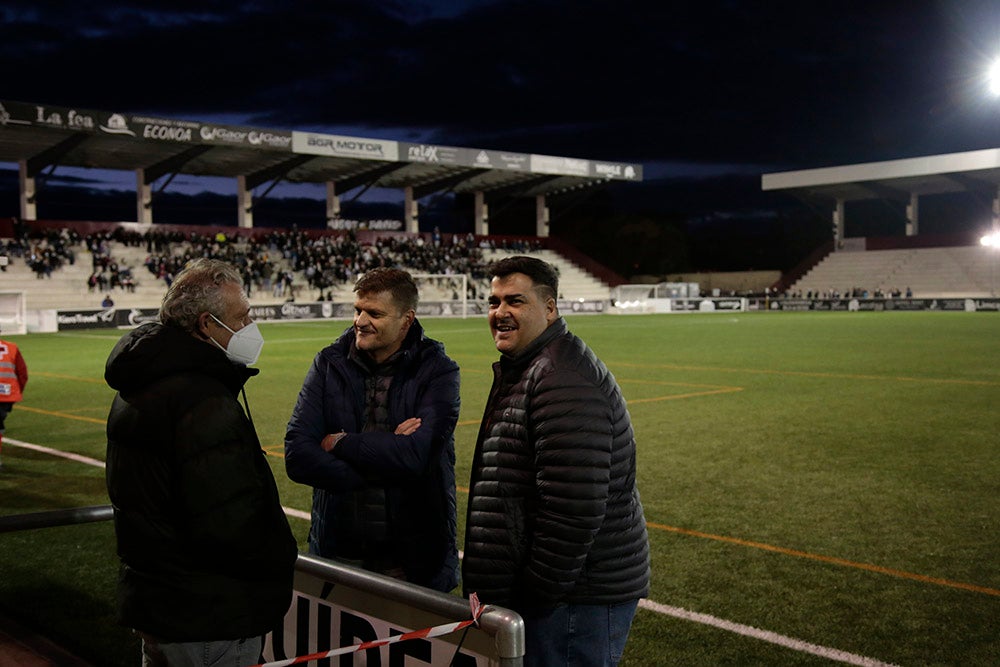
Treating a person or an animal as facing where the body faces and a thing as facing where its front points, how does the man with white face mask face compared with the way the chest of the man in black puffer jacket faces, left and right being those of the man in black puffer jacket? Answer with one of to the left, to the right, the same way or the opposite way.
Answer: the opposite way

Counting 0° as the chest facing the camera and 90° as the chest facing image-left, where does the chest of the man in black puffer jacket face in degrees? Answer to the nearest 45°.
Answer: approximately 90°

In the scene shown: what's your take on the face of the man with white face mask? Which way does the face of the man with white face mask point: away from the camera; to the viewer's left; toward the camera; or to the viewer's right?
to the viewer's right

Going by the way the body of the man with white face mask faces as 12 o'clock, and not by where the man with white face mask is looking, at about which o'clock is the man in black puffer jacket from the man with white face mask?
The man in black puffer jacket is roughly at 12 o'clock from the man with white face mask.

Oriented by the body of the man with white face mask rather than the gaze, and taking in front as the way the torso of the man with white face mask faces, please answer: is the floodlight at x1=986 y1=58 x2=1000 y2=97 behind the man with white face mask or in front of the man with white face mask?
in front

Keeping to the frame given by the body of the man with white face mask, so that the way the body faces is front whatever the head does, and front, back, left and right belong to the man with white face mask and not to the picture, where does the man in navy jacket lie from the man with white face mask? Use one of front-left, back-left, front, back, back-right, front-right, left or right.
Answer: front-left

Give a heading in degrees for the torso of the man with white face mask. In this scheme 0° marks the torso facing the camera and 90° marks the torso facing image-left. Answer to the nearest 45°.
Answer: approximately 270°

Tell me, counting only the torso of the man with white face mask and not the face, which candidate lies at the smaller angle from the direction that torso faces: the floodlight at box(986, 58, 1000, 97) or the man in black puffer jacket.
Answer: the man in black puffer jacket

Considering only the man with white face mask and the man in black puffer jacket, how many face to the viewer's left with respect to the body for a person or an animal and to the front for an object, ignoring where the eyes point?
1

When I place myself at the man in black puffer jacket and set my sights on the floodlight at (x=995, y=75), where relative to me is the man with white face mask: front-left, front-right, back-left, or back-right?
back-left

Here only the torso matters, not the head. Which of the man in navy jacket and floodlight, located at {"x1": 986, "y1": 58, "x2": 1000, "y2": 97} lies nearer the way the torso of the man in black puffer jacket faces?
the man in navy jacket

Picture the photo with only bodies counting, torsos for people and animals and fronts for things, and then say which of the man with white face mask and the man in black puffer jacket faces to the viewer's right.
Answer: the man with white face mask
